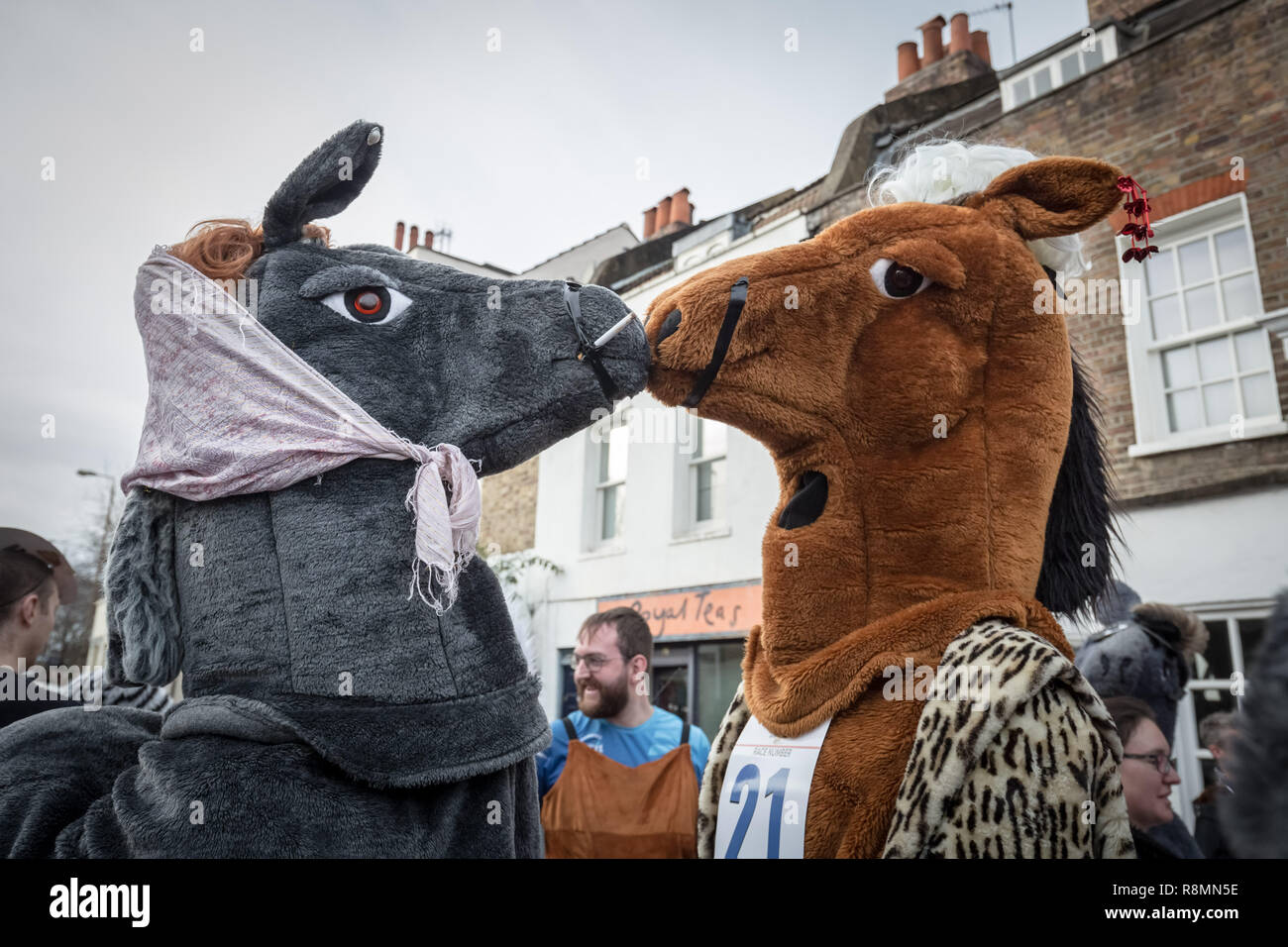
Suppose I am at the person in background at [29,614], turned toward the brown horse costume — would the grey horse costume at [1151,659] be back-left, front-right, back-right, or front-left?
front-left

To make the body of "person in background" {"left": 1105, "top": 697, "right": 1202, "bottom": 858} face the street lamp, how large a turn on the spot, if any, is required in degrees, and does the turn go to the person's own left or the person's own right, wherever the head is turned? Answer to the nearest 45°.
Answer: approximately 135° to the person's own right

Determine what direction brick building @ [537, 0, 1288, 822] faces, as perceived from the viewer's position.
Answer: facing the viewer and to the left of the viewer

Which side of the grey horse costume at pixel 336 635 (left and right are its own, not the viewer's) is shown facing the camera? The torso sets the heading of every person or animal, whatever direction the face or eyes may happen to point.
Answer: right

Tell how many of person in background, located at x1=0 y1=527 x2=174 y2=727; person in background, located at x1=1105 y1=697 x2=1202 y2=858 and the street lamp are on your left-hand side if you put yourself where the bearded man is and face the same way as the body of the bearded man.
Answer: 1

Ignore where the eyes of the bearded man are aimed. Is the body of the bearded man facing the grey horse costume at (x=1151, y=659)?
no

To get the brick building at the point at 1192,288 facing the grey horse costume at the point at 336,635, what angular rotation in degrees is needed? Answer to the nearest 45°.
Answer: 0° — it already faces it

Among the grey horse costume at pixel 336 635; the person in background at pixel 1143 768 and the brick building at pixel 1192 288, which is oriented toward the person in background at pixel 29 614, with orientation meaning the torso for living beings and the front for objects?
the brick building

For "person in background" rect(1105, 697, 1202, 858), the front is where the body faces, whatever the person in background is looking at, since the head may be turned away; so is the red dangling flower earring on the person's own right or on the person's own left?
on the person's own right

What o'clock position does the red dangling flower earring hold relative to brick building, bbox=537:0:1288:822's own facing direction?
The red dangling flower earring is roughly at 11 o'clock from the brick building.

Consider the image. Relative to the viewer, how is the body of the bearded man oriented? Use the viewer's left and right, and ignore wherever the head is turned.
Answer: facing the viewer

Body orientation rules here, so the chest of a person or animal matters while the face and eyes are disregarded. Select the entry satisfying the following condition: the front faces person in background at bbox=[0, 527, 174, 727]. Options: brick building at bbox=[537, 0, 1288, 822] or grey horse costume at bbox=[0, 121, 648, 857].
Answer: the brick building

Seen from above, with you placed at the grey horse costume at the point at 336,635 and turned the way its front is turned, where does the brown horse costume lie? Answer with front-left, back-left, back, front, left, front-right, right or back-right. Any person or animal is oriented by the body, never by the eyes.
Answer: front

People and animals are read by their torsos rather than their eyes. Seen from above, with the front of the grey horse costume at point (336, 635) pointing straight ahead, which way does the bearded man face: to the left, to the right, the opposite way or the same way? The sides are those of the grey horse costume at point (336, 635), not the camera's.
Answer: to the right

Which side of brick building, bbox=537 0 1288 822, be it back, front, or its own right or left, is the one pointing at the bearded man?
front
